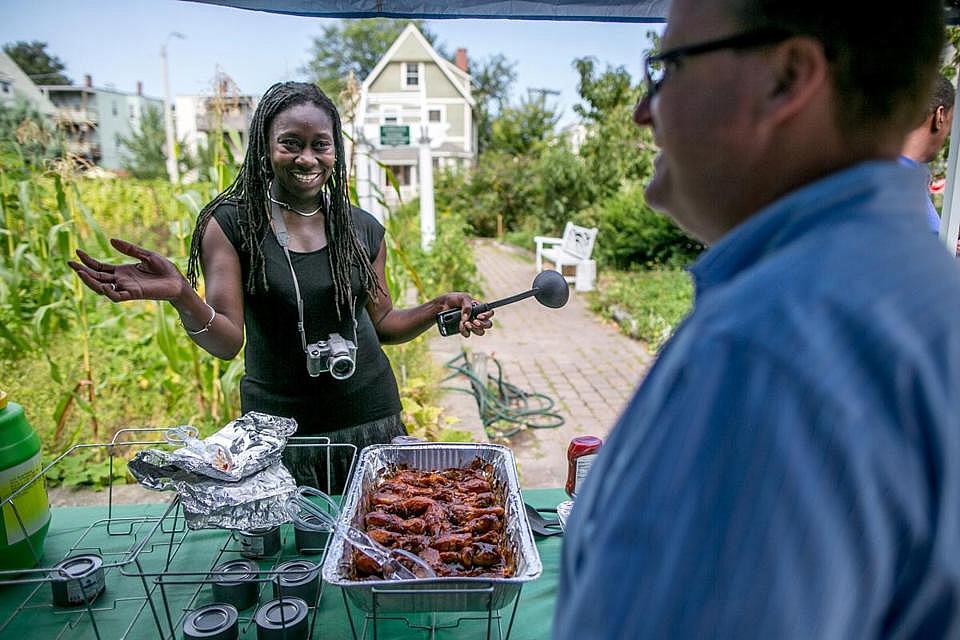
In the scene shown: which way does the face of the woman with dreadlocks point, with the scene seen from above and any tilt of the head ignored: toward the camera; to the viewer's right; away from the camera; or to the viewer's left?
toward the camera

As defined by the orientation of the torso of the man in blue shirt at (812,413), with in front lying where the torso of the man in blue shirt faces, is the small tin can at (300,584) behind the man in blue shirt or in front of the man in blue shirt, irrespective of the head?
in front

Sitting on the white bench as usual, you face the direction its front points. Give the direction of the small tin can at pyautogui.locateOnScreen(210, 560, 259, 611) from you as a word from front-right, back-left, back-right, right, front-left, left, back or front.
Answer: front-left

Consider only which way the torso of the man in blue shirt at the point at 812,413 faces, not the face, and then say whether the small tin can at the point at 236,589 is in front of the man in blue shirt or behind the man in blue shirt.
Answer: in front

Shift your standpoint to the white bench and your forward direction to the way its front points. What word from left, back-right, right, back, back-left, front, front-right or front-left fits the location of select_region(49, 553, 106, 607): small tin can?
front-left

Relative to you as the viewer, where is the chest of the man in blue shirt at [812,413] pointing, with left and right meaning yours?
facing away from the viewer and to the left of the viewer

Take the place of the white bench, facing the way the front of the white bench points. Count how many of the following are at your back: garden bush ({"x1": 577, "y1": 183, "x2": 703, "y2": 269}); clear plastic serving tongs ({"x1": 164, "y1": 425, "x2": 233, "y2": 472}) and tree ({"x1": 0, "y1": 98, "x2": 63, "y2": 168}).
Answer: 1

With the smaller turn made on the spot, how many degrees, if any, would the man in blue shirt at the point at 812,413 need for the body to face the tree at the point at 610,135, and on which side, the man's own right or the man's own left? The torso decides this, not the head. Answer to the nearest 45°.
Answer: approximately 45° to the man's own right

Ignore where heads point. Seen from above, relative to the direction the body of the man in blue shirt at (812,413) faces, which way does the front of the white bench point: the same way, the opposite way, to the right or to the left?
to the left

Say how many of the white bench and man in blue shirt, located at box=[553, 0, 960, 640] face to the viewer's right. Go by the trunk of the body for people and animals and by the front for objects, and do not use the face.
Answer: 0

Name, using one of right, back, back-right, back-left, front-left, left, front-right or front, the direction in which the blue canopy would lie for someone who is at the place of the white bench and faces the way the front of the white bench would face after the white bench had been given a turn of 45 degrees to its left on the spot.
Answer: front

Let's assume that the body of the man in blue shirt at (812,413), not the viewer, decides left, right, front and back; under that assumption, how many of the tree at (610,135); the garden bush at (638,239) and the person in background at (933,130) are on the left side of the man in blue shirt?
0

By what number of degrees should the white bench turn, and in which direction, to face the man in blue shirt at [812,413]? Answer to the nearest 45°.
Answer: approximately 45° to its left

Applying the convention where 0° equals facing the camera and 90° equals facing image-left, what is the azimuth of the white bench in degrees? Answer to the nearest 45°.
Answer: approximately 45°

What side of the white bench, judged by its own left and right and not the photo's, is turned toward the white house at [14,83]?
front

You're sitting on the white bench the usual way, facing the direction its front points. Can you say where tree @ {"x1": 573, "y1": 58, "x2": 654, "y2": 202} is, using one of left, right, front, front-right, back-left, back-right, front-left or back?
back-right

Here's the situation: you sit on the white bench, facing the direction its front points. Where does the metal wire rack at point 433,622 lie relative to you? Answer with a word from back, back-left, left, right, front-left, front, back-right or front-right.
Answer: front-left

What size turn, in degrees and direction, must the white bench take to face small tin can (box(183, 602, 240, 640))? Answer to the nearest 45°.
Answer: approximately 45° to its left

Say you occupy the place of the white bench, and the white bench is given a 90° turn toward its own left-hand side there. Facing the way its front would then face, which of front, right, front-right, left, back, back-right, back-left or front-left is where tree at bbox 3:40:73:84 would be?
back
